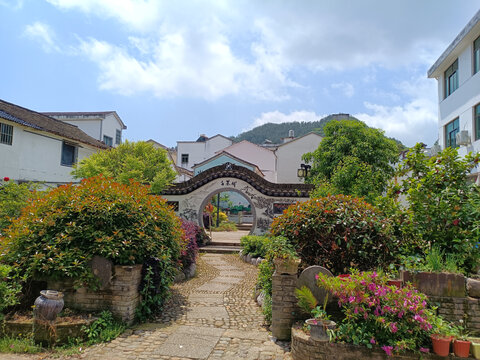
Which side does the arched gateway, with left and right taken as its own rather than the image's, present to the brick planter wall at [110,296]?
front

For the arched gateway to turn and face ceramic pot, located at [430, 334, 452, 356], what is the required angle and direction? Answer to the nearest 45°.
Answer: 0° — it already faces it

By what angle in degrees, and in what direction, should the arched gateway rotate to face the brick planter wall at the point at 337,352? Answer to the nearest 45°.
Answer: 0° — it already faces it

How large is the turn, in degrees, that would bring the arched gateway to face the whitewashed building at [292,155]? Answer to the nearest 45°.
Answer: approximately 180°

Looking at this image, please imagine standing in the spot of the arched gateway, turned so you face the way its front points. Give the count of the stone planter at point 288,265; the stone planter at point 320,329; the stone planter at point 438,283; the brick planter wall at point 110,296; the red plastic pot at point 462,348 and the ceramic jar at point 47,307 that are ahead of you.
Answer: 6

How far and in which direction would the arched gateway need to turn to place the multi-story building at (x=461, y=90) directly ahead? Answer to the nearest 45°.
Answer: approximately 90° to its left

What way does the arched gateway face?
toward the camera

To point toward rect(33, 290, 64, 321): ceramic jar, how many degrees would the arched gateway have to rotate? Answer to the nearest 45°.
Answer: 0° — it already faces it

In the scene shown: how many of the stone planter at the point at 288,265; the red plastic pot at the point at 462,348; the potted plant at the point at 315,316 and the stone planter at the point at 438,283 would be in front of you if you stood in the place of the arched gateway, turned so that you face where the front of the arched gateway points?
4

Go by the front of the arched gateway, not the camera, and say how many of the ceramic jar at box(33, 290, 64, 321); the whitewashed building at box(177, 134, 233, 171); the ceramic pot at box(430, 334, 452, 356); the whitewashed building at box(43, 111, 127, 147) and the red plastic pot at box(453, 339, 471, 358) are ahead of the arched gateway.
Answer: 3

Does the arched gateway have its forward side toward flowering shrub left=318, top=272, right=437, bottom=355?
yes

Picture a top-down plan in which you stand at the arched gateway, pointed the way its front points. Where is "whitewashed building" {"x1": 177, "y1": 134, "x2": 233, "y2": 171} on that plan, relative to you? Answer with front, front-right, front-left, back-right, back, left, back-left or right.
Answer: back

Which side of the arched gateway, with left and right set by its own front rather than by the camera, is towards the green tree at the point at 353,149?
left

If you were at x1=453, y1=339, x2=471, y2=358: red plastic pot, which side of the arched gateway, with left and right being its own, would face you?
front

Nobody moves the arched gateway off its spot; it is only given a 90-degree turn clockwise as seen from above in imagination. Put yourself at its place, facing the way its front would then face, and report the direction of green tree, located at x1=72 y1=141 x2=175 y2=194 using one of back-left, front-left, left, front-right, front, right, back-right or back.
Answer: front
